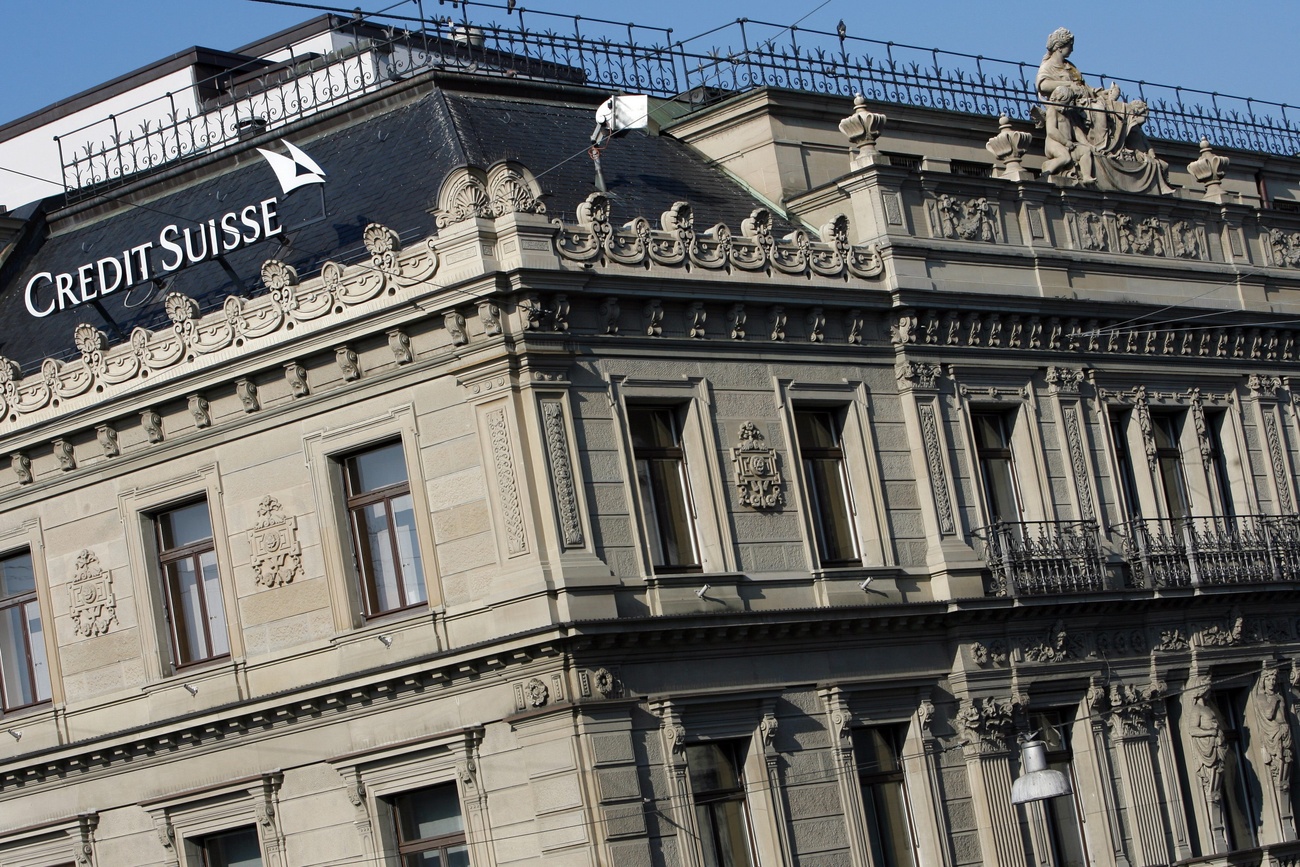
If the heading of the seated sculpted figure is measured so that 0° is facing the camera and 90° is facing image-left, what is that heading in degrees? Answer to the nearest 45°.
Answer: approximately 315°

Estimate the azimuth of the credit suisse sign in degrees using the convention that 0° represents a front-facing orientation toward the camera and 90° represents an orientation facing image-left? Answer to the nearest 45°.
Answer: approximately 45°

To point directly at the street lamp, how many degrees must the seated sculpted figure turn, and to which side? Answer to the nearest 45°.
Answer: approximately 45° to its right

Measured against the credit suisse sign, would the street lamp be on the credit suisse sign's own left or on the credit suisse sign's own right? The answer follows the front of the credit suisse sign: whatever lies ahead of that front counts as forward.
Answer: on the credit suisse sign's own left

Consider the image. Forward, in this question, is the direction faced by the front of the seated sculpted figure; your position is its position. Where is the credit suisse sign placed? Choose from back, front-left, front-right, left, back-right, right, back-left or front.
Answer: right
